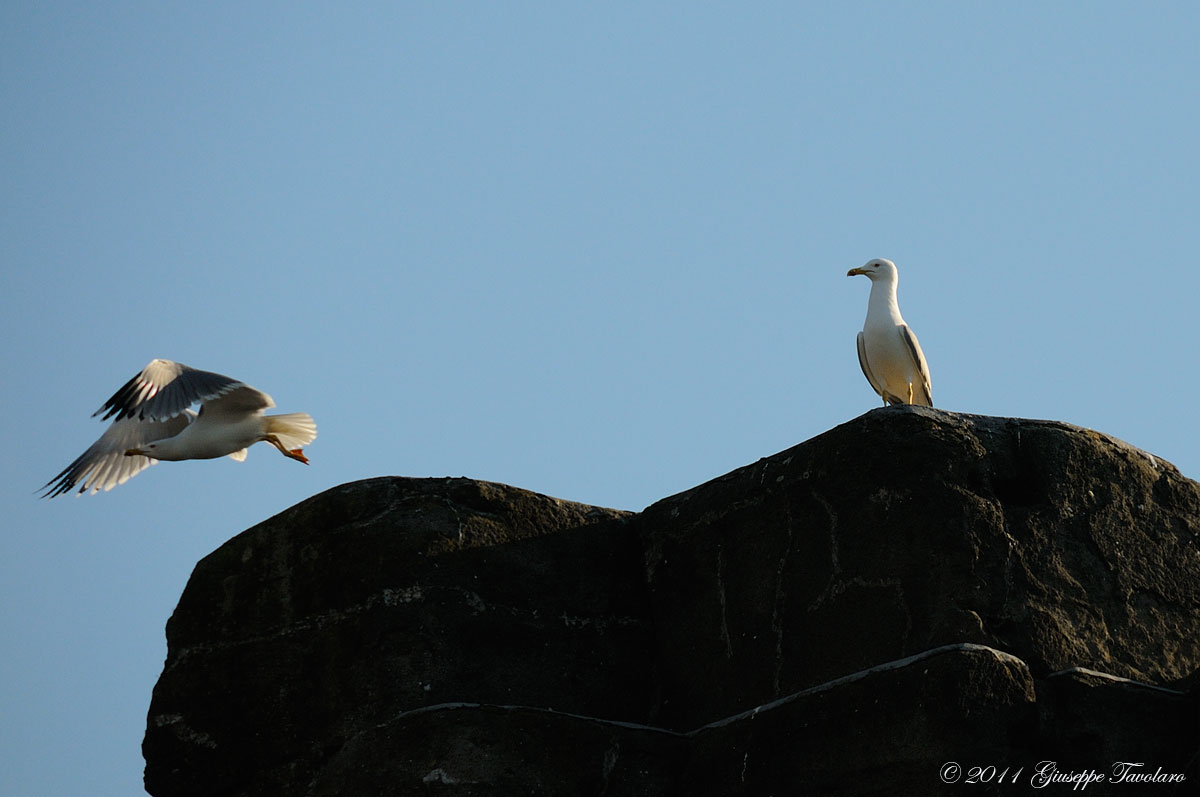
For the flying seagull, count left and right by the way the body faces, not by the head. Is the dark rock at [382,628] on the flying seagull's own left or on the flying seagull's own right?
on the flying seagull's own left

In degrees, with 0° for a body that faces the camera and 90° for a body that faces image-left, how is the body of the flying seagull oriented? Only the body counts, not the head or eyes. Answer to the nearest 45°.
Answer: approximately 90°

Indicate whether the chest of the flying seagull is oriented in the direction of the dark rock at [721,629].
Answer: no

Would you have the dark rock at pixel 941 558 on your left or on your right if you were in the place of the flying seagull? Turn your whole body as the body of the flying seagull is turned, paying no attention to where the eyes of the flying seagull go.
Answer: on your left

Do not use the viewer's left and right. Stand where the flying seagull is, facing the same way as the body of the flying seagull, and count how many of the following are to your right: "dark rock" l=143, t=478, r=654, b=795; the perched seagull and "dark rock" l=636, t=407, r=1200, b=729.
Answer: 0

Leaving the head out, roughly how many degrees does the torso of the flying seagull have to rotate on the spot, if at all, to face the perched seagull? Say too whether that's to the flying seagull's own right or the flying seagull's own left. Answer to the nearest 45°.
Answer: approximately 135° to the flying seagull's own left
